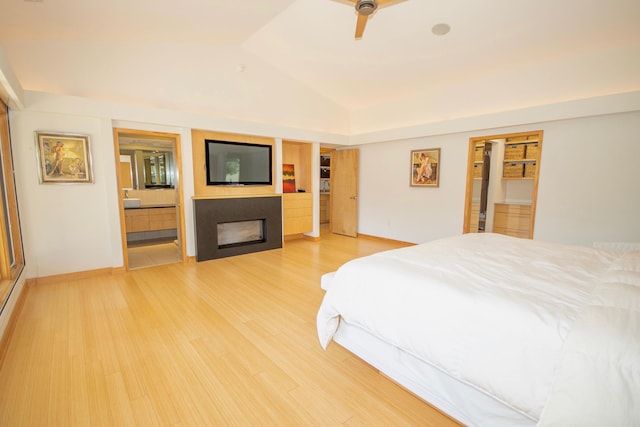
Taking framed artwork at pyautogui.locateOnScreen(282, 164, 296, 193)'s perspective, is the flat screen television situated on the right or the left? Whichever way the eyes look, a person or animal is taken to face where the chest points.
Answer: on its right

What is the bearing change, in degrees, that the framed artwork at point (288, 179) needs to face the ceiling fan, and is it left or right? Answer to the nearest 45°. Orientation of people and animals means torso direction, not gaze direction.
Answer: approximately 45° to its right

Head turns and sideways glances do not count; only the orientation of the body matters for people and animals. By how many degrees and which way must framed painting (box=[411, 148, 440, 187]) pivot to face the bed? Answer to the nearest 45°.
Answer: approximately 45° to its left

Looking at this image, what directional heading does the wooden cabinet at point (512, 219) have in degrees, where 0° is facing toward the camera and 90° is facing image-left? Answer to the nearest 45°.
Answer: approximately 0°

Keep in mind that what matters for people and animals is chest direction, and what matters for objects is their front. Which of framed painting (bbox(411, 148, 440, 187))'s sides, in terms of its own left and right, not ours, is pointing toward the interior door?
right

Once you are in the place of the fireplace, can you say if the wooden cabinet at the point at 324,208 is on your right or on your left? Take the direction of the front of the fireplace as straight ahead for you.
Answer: on your left

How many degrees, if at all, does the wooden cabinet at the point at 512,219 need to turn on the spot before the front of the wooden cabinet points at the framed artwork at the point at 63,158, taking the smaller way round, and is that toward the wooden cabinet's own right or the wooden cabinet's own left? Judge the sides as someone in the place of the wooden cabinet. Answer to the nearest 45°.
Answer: approximately 45° to the wooden cabinet's own right

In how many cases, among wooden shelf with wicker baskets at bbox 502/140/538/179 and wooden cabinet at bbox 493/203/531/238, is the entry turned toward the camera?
2

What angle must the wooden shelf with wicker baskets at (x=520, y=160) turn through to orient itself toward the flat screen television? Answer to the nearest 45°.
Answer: approximately 45° to its right

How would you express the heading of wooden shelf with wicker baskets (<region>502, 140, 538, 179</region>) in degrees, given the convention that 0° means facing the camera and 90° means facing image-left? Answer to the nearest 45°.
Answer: approximately 0°

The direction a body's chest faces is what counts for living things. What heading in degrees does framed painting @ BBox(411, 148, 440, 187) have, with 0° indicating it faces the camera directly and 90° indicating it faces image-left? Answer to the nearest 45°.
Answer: approximately 45°
